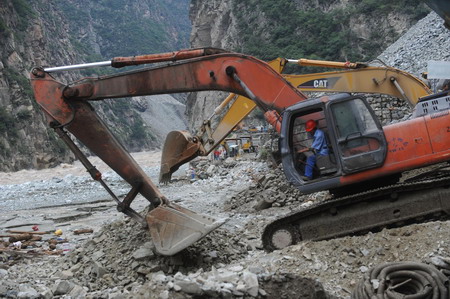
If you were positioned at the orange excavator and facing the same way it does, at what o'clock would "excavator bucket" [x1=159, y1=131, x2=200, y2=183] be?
The excavator bucket is roughly at 2 o'clock from the orange excavator.

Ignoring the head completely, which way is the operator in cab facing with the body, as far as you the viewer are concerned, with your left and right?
facing to the left of the viewer

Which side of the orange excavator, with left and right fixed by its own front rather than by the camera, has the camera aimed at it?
left

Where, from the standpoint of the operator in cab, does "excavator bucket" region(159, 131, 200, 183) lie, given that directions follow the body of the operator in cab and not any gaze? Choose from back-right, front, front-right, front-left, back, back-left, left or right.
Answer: front-right
